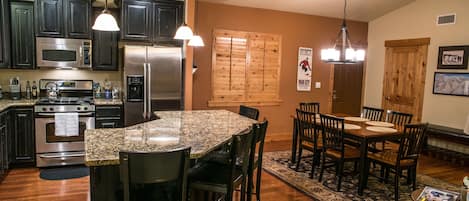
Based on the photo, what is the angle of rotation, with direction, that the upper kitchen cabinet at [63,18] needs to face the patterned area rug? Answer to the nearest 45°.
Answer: approximately 45° to its left

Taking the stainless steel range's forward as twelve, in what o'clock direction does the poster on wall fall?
The poster on wall is roughly at 9 o'clock from the stainless steel range.

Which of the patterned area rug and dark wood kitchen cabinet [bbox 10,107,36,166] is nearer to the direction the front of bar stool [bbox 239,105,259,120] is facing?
the dark wood kitchen cabinet

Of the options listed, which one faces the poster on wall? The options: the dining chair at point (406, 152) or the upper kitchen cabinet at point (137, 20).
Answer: the dining chair

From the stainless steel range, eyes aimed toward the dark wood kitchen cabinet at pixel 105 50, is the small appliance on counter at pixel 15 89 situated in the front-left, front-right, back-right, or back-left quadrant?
back-left

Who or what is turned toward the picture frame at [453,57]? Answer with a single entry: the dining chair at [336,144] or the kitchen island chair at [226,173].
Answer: the dining chair at [336,144]

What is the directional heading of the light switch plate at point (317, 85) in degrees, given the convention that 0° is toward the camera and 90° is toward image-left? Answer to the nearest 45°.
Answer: approximately 0°

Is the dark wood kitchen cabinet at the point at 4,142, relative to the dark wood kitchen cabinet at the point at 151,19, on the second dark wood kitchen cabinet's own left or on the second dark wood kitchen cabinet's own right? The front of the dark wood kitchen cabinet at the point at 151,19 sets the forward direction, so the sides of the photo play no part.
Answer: on the second dark wood kitchen cabinet's own right

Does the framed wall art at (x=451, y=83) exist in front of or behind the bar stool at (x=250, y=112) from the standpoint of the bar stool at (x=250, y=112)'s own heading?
behind

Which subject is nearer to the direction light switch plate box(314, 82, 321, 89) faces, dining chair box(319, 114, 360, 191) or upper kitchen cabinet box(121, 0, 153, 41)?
the dining chair
